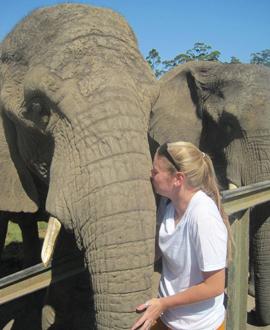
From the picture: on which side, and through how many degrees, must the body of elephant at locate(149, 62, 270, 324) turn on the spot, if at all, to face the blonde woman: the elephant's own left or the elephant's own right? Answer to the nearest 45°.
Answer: approximately 45° to the elephant's own right

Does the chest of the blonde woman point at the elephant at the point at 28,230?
no

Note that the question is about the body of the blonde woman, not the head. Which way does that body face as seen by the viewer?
to the viewer's left

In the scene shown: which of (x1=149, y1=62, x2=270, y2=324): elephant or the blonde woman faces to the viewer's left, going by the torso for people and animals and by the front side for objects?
the blonde woman

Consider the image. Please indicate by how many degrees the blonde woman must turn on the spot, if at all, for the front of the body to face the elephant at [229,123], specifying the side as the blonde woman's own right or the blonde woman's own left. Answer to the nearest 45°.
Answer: approximately 90° to the blonde woman's own right

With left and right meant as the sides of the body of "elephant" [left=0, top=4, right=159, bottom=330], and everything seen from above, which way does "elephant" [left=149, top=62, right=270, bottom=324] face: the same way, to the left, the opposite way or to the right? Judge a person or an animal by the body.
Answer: the same way

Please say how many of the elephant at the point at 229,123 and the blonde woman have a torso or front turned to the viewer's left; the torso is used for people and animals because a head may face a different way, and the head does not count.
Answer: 1

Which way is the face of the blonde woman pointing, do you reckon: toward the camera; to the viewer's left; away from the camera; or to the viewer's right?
to the viewer's left

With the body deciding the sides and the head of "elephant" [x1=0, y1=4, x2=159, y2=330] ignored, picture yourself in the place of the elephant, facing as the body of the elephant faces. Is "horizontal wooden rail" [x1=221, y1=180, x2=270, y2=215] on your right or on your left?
on your left

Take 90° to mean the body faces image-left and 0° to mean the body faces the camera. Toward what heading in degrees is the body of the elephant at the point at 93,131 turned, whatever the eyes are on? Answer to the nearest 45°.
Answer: approximately 315°

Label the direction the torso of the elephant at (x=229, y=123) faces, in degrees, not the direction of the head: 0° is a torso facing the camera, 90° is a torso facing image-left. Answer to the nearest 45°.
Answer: approximately 315°

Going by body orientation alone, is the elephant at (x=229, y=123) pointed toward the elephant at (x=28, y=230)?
no

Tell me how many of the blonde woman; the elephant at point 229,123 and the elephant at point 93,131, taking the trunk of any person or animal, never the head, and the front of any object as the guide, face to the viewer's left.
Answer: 1

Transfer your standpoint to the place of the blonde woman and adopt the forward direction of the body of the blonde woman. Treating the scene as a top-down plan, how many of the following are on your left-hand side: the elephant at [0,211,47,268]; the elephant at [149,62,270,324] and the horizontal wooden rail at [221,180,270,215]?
0
